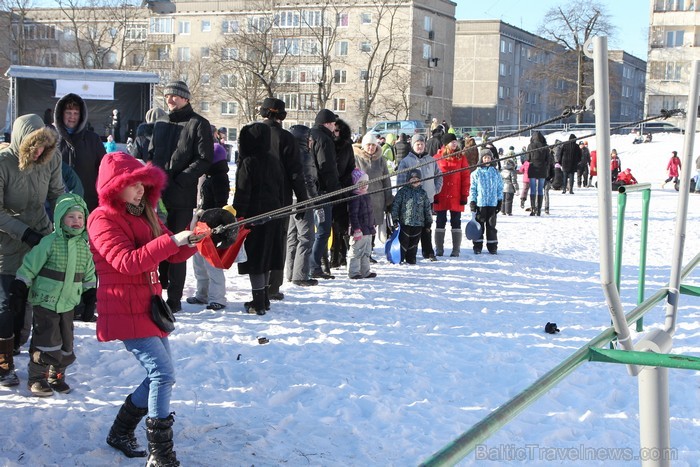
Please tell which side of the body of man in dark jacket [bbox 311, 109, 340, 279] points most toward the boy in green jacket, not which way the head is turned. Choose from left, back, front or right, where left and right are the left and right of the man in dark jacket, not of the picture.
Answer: right

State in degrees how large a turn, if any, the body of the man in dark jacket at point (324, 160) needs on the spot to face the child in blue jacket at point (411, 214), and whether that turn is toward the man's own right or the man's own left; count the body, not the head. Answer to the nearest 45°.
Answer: approximately 45° to the man's own left

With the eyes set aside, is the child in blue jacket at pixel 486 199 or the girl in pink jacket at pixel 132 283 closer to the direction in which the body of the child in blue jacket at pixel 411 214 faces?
the girl in pink jacket

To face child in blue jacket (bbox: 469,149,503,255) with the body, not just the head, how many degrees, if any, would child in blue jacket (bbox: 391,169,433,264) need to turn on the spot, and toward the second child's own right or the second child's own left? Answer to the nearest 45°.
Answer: approximately 135° to the second child's own left

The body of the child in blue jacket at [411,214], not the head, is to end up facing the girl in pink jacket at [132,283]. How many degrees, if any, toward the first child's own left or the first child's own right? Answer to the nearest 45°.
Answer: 0° — they already face them

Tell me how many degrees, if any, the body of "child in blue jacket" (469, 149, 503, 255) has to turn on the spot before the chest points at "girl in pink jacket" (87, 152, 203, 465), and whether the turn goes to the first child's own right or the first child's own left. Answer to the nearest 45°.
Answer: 0° — they already face them

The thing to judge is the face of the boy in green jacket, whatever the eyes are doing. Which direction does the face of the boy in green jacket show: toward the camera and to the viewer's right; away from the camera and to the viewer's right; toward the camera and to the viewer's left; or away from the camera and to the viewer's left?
toward the camera and to the viewer's right

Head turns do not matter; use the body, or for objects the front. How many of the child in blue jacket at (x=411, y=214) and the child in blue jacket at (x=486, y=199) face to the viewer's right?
0
